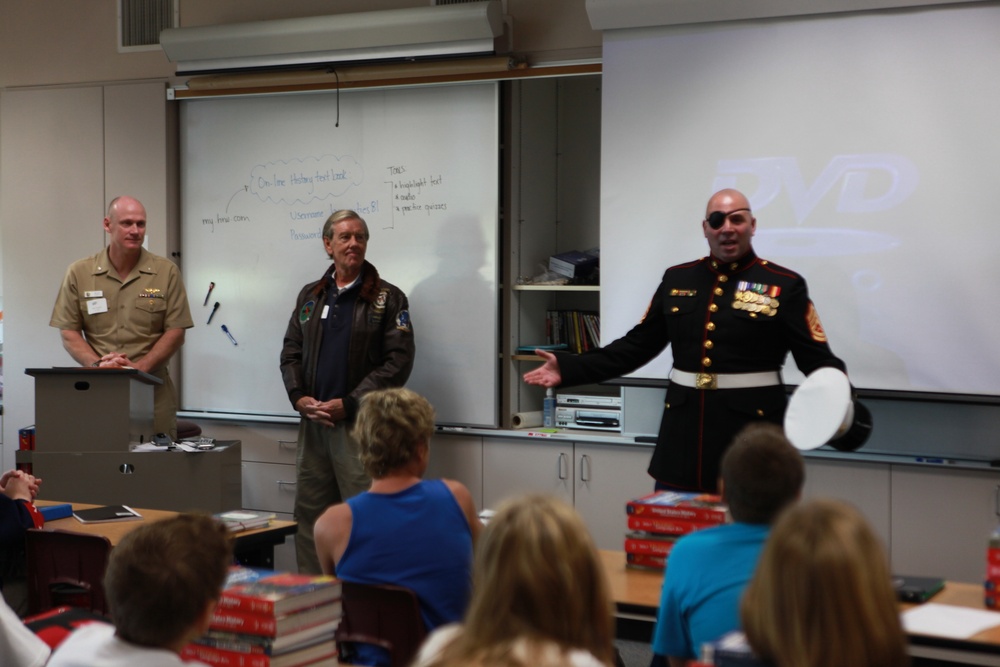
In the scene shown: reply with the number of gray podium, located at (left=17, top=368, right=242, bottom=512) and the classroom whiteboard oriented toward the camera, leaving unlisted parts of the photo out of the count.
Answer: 2

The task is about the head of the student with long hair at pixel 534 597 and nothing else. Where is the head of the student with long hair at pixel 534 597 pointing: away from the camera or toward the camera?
away from the camera

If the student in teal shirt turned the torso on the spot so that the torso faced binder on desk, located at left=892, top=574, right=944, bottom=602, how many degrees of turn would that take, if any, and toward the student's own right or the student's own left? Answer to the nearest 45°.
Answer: approximately 45° to the student's own right

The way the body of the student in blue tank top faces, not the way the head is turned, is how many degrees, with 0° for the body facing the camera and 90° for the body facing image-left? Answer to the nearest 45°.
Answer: approximately 180°

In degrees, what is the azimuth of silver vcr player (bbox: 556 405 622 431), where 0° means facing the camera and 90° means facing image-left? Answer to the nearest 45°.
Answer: approximately 0°

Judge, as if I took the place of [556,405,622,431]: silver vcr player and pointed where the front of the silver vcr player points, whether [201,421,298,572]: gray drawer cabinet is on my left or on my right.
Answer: on my right

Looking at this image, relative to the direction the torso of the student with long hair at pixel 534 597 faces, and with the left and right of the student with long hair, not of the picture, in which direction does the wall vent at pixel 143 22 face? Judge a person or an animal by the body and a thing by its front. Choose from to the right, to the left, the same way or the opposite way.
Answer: the opposite way

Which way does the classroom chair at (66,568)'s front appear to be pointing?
away from the camera

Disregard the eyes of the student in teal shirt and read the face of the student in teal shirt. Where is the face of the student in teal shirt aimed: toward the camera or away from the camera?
away from the camera

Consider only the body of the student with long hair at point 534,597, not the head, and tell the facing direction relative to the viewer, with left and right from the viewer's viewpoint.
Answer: facing away from the viewer

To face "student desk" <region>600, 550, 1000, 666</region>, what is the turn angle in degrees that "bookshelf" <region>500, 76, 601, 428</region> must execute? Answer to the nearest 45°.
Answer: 0° — it already faces it
